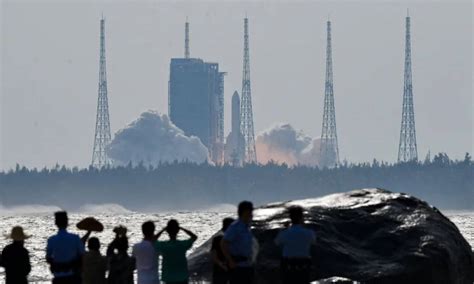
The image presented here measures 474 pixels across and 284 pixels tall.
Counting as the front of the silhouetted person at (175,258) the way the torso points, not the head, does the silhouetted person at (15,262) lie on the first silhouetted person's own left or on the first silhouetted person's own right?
on the first silhouetted person's own left

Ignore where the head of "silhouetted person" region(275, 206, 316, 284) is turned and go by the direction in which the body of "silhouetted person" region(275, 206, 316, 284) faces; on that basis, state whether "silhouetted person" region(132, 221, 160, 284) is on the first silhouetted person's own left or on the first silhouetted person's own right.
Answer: on the first silhouetted person's own left

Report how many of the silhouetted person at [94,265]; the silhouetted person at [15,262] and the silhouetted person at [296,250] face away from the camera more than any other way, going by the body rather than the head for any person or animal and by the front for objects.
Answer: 3

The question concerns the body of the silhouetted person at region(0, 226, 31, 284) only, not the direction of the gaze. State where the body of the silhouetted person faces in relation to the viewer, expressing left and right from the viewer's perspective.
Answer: facing away from the viewer

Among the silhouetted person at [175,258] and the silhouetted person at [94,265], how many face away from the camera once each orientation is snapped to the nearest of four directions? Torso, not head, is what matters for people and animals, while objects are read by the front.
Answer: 2

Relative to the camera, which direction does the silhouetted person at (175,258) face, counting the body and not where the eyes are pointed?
away from the camera

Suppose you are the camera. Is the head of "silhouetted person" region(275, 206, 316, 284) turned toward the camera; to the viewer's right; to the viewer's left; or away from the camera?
away from the camera

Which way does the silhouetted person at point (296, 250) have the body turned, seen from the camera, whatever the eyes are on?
away from the camera

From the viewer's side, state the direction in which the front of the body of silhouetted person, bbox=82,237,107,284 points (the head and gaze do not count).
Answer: away from the camera
